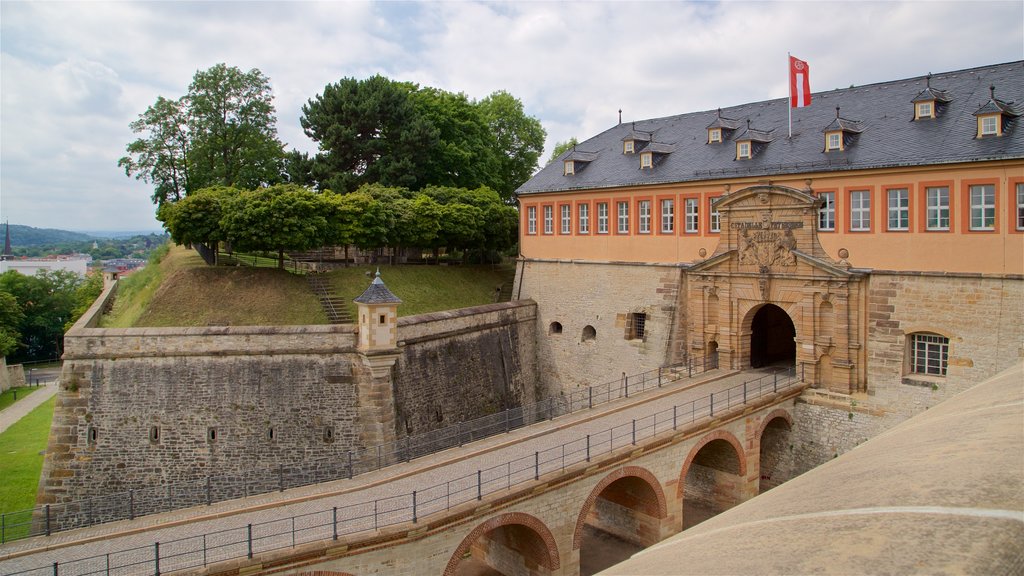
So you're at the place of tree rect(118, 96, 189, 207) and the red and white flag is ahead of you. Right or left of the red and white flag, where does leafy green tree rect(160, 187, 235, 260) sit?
right

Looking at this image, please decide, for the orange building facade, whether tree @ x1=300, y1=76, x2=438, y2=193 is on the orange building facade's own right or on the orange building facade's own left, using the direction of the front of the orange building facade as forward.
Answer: on the orange building facade's own right

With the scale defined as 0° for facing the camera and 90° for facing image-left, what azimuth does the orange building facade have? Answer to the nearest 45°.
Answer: approximately 45°

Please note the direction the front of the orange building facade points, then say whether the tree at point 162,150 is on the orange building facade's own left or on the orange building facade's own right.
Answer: on the orange building facade's own right

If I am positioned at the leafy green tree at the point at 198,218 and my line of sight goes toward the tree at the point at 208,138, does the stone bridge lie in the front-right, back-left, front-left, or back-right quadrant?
back-right

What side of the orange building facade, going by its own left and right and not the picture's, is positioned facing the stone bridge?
front

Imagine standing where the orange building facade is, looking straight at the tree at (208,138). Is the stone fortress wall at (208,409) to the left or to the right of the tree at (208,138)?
left

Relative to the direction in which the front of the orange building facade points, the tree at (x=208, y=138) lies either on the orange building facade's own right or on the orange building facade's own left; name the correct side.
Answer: on the orange building facade's own right

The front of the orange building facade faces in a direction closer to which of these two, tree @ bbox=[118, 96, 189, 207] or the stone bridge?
the stone bridge

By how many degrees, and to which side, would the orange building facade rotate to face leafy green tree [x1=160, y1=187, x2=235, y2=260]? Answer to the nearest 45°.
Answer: approximately 45° to its right

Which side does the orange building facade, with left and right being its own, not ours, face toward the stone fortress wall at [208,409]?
front
